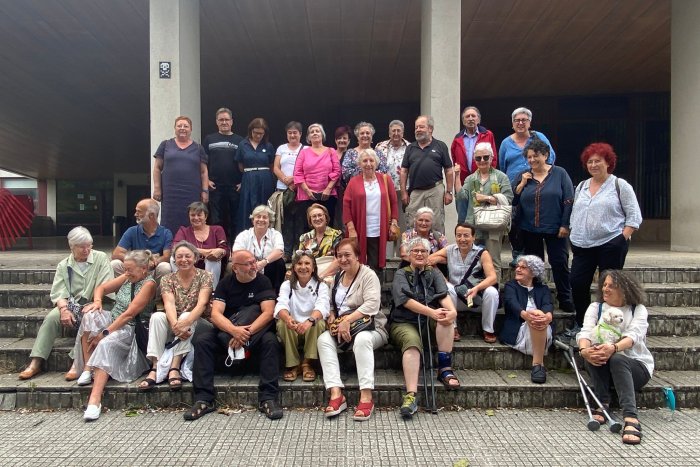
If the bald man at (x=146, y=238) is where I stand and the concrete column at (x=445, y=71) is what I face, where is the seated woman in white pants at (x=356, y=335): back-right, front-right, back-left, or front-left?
front-right

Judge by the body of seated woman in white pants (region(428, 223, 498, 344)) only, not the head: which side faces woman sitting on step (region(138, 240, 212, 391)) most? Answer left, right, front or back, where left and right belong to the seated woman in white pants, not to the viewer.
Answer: right

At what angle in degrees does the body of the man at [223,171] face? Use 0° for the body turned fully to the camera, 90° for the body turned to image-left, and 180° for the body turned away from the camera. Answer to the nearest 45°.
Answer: approximately 0°

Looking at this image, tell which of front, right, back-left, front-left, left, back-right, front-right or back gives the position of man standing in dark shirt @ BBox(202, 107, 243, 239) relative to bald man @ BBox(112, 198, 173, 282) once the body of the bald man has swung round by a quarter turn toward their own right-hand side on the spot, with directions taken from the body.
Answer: back-right

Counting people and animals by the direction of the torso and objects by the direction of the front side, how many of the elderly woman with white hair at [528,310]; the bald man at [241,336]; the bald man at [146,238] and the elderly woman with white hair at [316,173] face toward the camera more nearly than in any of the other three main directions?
4

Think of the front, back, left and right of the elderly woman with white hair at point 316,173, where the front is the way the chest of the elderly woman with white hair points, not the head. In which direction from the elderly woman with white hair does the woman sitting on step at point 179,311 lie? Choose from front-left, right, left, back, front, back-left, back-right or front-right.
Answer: front-right

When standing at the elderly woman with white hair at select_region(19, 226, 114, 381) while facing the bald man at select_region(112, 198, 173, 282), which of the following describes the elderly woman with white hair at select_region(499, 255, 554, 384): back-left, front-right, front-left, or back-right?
front-right

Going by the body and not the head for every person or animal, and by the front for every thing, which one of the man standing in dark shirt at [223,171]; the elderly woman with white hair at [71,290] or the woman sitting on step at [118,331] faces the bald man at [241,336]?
the man standing in dark shirt

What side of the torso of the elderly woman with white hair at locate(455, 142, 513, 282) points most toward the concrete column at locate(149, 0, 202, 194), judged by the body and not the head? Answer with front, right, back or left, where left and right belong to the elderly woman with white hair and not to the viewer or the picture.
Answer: right

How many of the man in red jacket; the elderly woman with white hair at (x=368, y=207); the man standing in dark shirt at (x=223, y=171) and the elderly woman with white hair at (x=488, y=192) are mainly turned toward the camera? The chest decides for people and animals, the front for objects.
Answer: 4

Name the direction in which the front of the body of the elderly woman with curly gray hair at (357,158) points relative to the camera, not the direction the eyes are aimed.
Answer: toward the camera

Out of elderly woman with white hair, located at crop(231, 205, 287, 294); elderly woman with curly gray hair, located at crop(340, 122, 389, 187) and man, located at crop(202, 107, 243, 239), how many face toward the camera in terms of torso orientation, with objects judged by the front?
3

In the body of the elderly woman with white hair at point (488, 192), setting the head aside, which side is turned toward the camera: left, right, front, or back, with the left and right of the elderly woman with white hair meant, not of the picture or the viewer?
front

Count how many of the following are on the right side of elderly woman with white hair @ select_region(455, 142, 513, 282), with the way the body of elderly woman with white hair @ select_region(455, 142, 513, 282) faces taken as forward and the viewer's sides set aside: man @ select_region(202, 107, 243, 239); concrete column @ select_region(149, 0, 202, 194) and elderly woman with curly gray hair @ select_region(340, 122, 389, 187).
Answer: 3

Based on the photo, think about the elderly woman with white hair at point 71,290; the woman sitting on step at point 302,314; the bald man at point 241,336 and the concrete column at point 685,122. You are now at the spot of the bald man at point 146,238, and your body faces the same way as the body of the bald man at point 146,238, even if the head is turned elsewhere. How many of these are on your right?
1

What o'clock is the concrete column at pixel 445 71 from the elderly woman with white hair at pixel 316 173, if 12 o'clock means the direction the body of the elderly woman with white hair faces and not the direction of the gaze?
The concrete column is roughly at 8 o'clock from the elderly woman with white hair.
